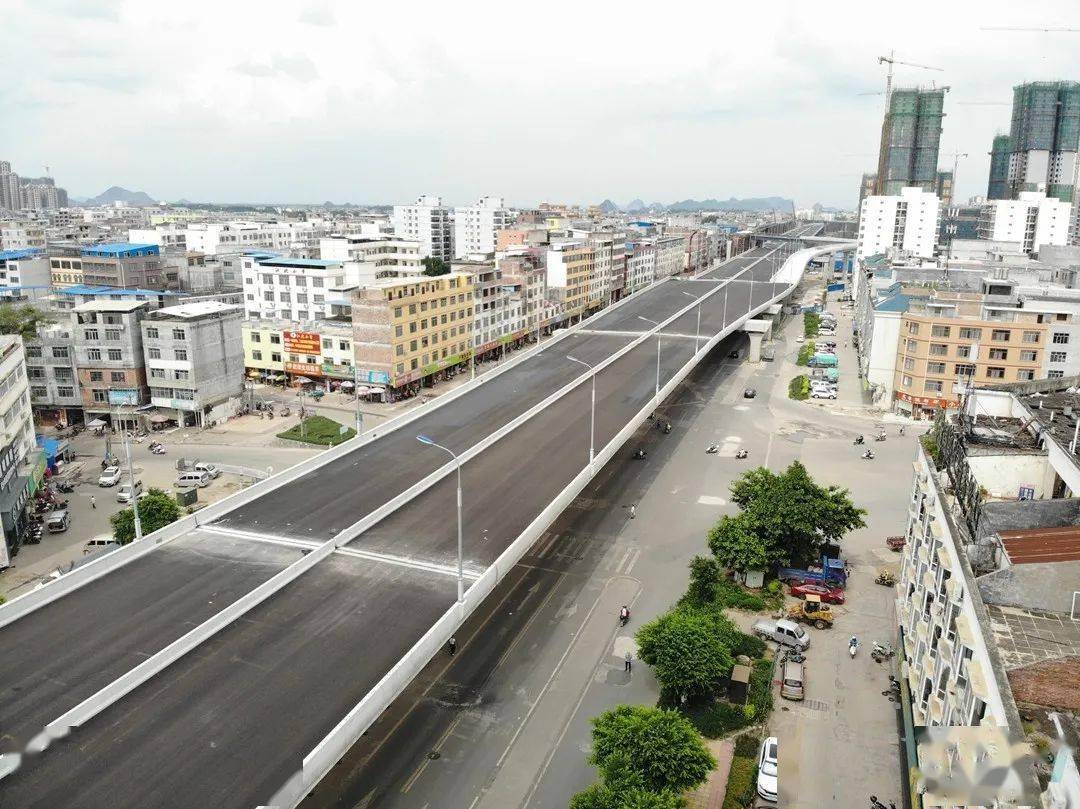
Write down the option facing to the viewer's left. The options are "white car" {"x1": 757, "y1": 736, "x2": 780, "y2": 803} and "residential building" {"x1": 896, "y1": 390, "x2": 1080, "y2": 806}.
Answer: the residential building

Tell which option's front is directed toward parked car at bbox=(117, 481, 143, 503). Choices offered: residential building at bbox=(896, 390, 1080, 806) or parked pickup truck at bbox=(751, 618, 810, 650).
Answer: the residential building

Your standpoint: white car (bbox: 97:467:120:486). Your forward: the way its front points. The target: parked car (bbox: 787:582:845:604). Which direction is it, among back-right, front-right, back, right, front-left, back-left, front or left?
left

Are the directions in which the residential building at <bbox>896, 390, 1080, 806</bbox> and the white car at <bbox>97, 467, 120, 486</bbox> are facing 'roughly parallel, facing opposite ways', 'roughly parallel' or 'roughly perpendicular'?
roughly perpendicular

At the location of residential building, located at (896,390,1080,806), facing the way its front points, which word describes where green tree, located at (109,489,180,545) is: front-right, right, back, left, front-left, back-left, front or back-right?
front

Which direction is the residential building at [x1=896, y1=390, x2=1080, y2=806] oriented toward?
to the viewer's left

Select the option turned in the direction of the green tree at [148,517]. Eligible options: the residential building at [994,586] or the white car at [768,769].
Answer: the residential building

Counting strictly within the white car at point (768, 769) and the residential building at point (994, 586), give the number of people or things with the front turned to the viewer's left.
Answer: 1

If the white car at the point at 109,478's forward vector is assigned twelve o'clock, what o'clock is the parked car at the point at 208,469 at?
The parked car is roughly at 8 o'clock from the white car.
